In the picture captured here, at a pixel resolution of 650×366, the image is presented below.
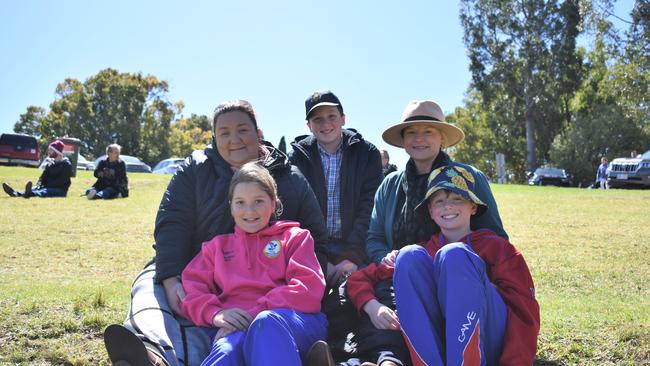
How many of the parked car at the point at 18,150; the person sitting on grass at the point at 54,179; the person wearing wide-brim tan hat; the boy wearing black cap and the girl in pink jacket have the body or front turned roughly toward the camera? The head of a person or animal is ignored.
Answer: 3

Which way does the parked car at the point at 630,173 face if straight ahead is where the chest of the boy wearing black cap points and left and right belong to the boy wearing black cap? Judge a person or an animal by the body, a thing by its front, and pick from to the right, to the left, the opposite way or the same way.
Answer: to the right

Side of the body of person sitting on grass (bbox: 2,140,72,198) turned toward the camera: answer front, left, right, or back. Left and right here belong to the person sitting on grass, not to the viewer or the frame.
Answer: left

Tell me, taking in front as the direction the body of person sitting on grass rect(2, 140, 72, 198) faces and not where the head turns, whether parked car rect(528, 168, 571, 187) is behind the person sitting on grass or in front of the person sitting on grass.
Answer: behind

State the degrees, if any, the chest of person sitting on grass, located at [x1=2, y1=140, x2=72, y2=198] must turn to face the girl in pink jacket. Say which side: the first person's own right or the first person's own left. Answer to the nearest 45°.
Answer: approximately 90° to the first person's own left

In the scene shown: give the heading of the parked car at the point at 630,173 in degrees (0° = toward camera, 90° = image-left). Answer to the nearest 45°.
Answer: approximately 45°

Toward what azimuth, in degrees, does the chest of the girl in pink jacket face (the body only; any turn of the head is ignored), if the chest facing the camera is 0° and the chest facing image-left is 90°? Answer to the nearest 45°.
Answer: approximately 0°

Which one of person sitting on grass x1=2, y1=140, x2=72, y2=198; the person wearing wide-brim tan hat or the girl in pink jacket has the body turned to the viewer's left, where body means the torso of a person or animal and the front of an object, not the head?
the person sitting on grass

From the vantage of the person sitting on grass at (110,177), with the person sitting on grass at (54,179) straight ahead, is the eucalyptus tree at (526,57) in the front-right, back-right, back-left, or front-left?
back-right

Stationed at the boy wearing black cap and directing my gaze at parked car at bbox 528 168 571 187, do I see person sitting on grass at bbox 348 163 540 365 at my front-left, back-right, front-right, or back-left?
back-right

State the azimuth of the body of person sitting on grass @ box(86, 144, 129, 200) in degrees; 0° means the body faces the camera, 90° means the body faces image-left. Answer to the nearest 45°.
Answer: approximately 45°
